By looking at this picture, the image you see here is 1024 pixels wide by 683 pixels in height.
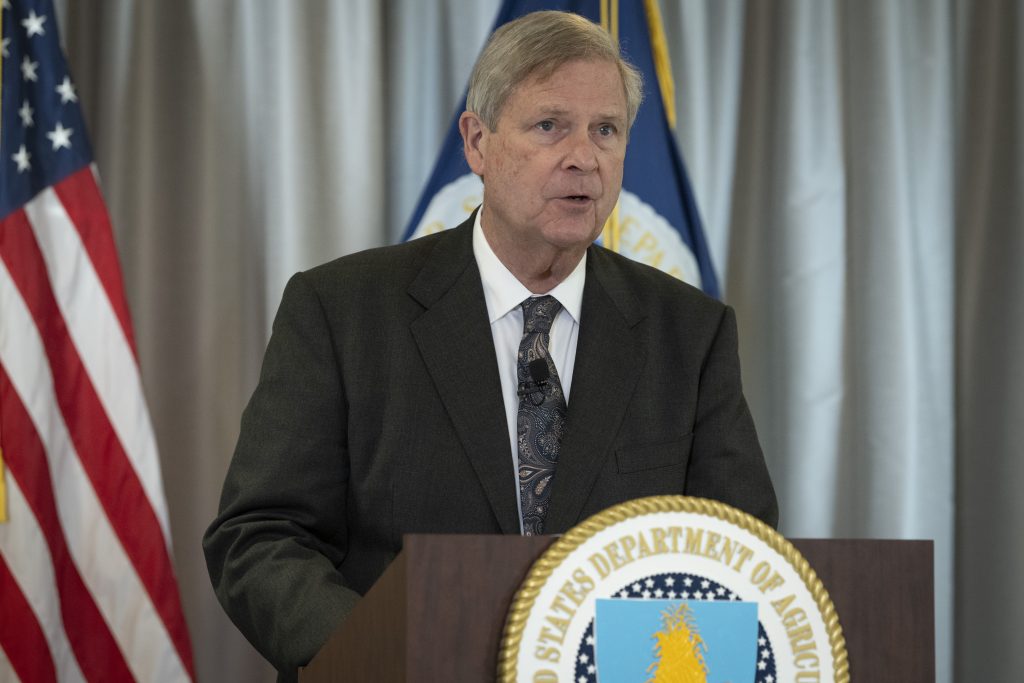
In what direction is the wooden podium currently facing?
toward the camera

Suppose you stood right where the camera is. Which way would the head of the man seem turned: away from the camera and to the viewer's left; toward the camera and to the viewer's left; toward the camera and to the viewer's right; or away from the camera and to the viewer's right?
toward the camera and to the viewer's right

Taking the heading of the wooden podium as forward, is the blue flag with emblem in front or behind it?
behind

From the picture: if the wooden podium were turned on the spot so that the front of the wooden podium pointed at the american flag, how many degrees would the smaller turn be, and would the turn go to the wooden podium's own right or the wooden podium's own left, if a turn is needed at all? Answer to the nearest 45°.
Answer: approximately 135° to the wooden podium's own right

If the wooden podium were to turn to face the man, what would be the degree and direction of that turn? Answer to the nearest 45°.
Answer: approximately 180°

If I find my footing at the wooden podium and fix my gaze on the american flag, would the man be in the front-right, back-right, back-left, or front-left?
front-right

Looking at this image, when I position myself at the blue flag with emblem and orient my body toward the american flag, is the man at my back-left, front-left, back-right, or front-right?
front-left
